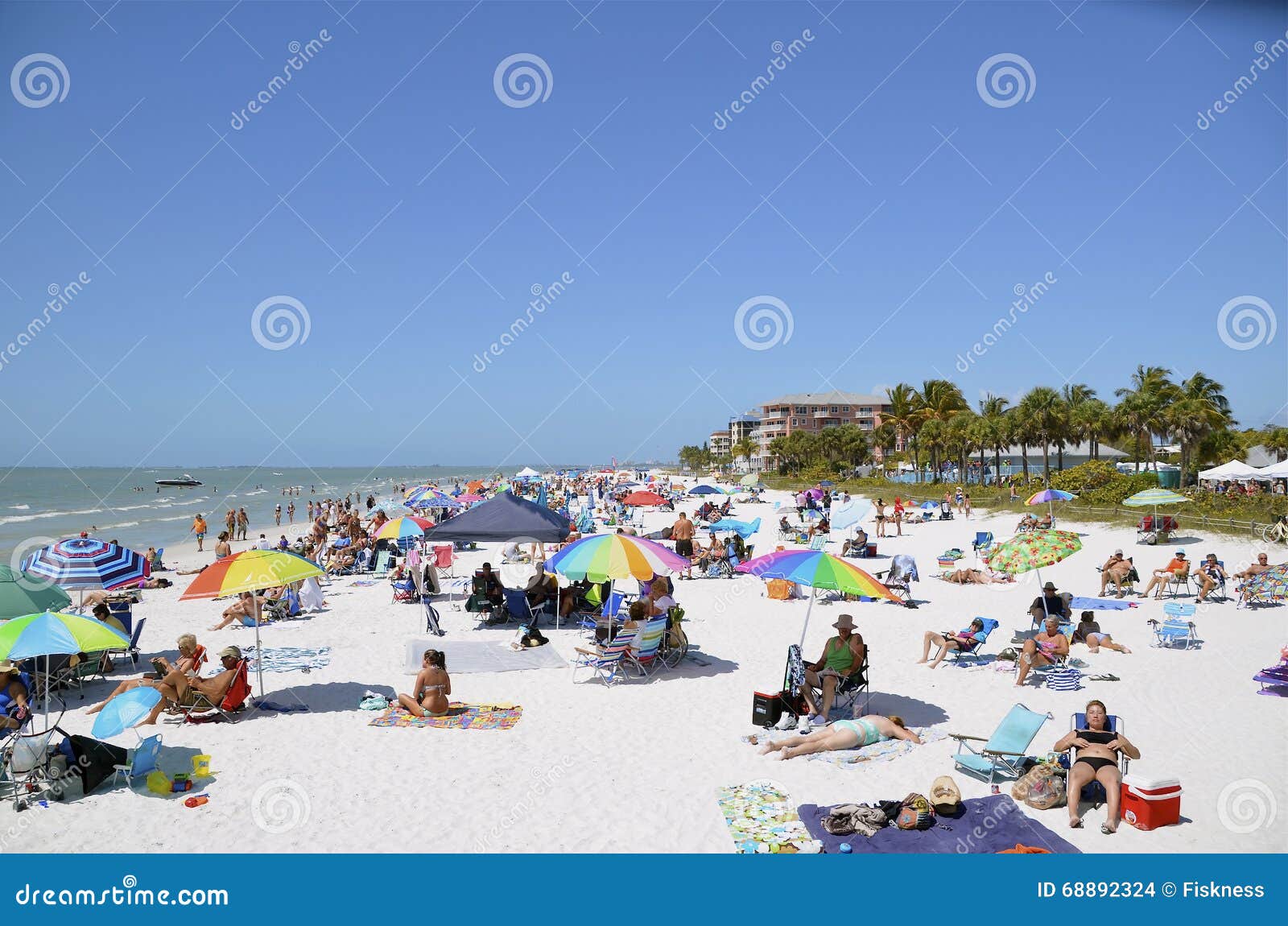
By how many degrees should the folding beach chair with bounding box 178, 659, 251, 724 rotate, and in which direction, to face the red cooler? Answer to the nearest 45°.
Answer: approximately 135° to its left

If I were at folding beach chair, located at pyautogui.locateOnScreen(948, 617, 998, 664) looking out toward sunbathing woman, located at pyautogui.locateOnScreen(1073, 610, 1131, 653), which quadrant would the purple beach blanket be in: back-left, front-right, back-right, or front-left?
back-right

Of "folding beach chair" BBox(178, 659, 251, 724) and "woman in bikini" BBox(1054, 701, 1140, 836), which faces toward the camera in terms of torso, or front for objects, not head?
the woman in bikini

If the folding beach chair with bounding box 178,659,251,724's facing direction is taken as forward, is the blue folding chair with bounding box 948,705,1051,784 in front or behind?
behind

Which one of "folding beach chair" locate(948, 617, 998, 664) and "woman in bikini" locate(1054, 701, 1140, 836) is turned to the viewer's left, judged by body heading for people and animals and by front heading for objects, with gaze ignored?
the folding beach chair

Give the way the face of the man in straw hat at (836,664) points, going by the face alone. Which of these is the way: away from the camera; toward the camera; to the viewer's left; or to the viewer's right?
toward the camera

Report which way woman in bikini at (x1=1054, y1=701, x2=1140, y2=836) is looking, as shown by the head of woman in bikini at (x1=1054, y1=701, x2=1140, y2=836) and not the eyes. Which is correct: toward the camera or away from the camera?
toward the camera

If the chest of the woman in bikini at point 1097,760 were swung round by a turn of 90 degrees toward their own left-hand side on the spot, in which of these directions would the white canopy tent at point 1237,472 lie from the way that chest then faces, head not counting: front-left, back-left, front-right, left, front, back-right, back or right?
left

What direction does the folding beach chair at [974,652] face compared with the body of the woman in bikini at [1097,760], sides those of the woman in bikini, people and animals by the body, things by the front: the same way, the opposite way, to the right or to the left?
to the right

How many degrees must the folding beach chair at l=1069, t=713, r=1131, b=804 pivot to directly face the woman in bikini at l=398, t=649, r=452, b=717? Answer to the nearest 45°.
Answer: approximately 90° to its right

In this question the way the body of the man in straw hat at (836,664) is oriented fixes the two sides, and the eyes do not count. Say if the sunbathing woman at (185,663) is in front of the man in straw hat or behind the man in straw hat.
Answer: in front

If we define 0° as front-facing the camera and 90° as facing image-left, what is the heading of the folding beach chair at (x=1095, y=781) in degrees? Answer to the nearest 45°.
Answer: approximately 0°

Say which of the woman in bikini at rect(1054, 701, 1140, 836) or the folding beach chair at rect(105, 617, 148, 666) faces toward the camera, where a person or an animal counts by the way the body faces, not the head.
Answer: the woman in bikini

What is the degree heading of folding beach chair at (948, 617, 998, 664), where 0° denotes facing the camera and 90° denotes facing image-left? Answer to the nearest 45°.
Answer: approximately 90°

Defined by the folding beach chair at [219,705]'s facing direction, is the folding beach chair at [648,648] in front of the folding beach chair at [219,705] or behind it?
behind

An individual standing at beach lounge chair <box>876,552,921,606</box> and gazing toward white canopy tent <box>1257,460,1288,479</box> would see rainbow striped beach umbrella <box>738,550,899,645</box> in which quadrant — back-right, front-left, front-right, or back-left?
back-right
